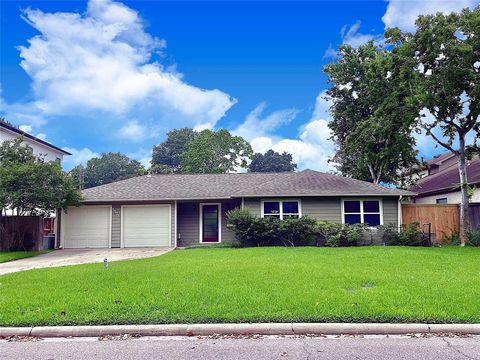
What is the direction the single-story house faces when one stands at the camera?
facing the viewer

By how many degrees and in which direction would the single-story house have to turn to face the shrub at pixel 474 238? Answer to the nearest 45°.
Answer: approximately 90° to its left

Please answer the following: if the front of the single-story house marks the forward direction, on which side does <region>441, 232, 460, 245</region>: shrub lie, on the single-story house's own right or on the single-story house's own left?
on the single-story house's own left

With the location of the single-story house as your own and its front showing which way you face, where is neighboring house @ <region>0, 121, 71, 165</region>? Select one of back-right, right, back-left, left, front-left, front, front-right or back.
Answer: back-right

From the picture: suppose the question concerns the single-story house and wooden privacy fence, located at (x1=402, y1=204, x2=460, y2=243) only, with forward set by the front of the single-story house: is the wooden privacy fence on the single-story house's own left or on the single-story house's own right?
on the single-story house's own left

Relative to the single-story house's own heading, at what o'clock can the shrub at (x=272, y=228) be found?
The shrub is roughly at 10 o'clock from the single-story house.

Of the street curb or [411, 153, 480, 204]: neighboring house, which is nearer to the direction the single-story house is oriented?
the street curb

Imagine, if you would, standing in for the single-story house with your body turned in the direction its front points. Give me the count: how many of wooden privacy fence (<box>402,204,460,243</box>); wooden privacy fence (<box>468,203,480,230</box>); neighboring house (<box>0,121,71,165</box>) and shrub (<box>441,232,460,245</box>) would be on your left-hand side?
3

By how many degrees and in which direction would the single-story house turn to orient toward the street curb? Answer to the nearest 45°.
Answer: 0° — it already faces it
